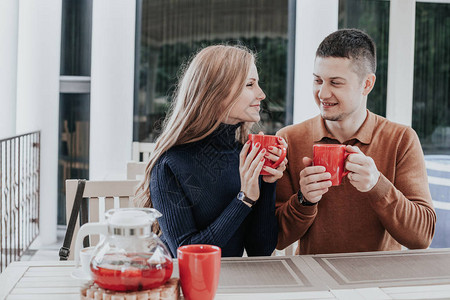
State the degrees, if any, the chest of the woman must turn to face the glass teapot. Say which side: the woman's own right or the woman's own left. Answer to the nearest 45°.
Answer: approximately 45° to the woman's own right

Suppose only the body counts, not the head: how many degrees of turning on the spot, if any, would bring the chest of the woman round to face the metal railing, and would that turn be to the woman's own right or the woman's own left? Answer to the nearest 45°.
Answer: approximately 180°

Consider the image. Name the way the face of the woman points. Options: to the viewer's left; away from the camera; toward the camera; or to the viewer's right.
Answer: to the viewer's right

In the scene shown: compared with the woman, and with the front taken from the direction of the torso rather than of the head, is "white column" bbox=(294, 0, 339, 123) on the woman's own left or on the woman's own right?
on the woman's own left

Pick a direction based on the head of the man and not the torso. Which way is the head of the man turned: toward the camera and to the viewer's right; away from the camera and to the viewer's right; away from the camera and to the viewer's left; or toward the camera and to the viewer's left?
toward the camera and to the viewer's left

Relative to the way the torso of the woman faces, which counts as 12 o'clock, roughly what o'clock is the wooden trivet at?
The wooden trivet is roughly at 2 o'clock from the woman.

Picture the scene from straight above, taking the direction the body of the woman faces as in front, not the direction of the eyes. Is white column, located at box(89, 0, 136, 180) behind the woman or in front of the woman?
behind

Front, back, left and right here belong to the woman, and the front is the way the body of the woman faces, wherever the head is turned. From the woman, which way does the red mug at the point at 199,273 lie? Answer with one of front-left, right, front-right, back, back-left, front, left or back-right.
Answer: front-right

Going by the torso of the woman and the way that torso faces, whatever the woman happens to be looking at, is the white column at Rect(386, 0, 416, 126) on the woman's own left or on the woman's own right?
on the woman's own left

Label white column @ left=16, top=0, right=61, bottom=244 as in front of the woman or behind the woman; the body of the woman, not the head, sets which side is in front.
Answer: behind

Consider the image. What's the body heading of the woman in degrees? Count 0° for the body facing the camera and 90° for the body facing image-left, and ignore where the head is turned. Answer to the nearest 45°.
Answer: approximately 315°
